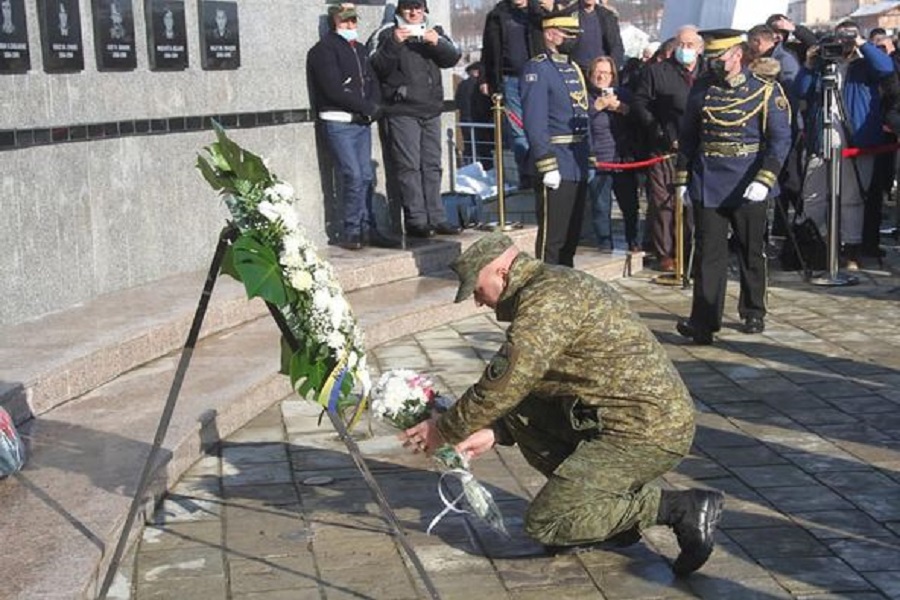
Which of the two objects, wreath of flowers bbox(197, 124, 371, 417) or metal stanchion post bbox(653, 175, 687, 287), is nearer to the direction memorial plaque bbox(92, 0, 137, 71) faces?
the wreath of flowers

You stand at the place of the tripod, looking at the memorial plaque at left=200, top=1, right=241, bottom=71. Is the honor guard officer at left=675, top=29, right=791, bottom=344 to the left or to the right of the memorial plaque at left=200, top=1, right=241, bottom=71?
left

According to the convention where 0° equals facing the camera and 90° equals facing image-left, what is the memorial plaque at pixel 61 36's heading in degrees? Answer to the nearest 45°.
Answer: approximately 0°

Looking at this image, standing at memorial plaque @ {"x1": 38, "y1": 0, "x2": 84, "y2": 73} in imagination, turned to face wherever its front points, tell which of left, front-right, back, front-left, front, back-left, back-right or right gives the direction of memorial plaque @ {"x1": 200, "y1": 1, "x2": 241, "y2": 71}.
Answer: back-left

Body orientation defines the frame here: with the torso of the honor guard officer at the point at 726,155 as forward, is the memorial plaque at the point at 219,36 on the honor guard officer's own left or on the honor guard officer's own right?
on the honor guard officer's own right

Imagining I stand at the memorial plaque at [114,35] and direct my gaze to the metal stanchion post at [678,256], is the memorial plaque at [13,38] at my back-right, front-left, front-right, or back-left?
back-right

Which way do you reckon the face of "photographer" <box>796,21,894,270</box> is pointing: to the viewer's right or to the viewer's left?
to the viewer's left

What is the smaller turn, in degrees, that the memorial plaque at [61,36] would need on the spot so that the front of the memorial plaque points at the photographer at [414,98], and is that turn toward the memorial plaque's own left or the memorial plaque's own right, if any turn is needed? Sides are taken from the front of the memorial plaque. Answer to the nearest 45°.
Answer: approximately 135° to the memorial plaque's own left
